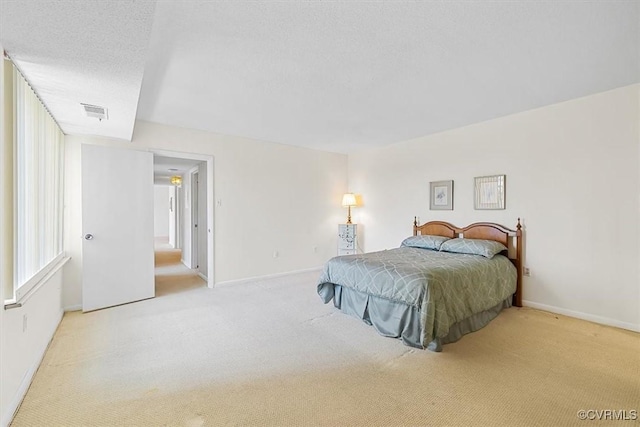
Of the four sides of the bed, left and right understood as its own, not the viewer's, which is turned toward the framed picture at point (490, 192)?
back

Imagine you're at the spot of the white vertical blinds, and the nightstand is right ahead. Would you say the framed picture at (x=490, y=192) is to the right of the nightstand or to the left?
right

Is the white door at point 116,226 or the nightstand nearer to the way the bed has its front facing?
the white door

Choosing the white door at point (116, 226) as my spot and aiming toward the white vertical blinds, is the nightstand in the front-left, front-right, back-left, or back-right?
back-left

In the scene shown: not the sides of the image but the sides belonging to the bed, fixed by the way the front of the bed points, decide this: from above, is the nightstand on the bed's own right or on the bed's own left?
on the bed's own right

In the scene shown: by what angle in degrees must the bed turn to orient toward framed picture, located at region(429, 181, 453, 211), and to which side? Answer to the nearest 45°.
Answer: approximately 135° to its right

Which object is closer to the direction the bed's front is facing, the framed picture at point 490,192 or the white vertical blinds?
the white vertical blinds

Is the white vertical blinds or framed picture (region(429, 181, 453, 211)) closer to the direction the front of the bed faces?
the white vertical blinds

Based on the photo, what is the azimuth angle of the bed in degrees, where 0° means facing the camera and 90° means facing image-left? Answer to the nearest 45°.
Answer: approximately 45°

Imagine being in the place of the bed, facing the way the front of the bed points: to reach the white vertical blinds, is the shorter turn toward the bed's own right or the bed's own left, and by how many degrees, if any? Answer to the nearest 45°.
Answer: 0° — it already faces it
